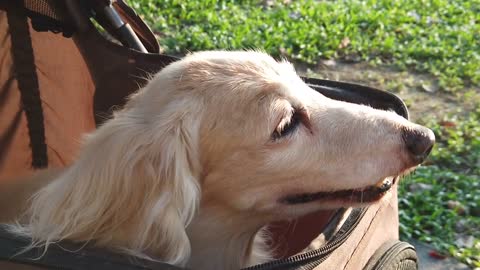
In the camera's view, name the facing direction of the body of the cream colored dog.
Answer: to the viewer's right
